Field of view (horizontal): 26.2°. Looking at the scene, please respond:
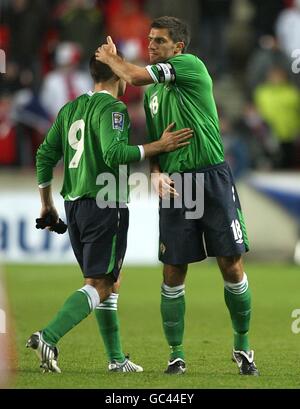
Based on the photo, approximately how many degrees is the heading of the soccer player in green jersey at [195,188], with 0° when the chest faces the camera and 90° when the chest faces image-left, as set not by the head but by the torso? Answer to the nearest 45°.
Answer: approximately 45°

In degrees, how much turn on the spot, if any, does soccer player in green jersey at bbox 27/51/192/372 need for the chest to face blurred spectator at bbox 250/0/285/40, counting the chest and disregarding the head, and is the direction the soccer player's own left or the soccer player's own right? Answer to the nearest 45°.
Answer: approximately 45° to the soccer player's own left

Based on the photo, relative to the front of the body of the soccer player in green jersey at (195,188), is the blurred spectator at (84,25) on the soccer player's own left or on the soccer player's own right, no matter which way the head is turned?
on the soccer player's own right

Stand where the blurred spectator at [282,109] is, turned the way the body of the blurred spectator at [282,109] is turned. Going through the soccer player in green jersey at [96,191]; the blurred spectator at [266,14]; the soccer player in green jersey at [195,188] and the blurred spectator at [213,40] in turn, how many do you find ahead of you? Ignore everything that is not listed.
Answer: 2

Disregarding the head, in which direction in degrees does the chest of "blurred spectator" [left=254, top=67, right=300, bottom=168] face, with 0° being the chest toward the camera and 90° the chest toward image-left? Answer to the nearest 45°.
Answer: approximately 0°

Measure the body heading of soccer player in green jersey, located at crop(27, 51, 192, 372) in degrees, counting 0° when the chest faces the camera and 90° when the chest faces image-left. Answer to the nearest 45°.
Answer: approximately 225°

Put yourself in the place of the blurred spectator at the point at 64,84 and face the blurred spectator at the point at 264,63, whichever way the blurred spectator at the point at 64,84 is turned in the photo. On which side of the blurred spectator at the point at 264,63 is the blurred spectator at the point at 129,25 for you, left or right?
left

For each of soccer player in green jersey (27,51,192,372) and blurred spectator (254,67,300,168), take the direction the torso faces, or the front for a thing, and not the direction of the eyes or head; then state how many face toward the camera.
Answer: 1

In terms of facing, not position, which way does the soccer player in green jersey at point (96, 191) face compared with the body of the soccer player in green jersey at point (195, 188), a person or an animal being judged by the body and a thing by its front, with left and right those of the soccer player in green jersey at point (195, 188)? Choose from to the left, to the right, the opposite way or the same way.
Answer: the opposite way

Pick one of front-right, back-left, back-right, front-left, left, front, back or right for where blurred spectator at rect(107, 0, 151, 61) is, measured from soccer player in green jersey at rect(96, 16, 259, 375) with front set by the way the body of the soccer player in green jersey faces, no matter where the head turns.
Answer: back-right

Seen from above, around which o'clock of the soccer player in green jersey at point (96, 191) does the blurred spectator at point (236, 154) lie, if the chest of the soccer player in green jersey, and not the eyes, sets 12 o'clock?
The blurred spectator is roughly at 11 o'clock from the soccer player in green jersey.

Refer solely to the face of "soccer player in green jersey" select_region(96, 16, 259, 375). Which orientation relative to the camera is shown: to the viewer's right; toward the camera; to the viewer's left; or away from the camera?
to the viewer's left

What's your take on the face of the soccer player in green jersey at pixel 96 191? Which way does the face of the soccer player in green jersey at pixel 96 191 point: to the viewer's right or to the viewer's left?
to the viewer's right
